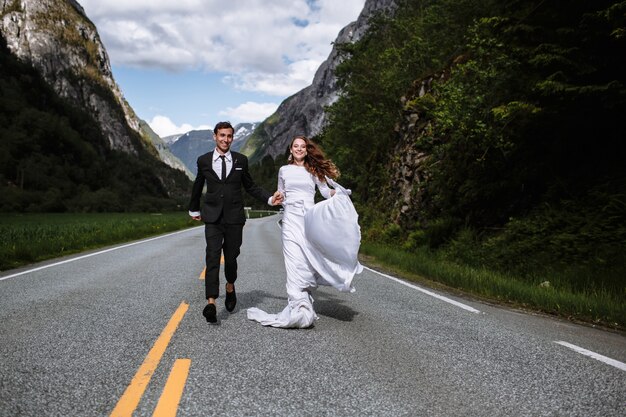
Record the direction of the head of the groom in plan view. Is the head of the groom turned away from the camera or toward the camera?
toward the camera

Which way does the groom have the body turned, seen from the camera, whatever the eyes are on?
toward the camera

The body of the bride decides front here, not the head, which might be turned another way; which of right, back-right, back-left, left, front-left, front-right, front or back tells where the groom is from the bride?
right

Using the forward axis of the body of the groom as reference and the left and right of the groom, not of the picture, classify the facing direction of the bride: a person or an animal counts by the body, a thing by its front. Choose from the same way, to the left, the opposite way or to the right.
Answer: the same way

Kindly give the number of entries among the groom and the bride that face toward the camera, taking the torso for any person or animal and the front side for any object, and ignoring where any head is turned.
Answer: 2

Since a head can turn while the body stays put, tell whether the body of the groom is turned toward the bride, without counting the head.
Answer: no

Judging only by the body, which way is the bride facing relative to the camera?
toward the camera

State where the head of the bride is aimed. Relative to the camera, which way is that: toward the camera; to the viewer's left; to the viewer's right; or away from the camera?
toward the camera
